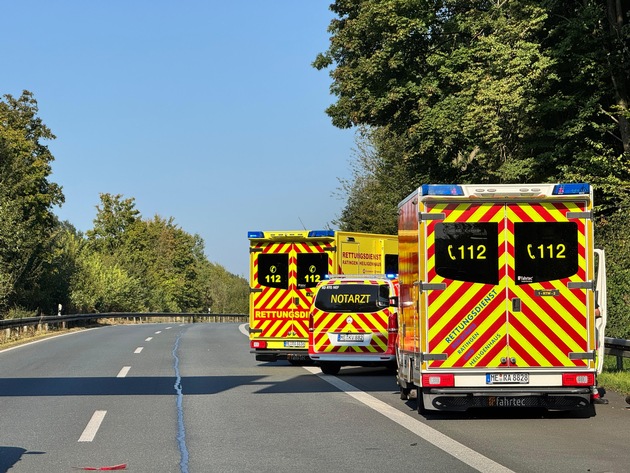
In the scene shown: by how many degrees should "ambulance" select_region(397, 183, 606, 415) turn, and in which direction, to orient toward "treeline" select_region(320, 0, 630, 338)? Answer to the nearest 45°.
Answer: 0° — it already faces it

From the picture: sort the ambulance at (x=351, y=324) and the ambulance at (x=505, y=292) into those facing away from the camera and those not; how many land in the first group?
2

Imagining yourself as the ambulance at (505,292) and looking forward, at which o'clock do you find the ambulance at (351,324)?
the ambulance at (351,324) is roughly at 11 o'clock from the ambulance at (505,292).

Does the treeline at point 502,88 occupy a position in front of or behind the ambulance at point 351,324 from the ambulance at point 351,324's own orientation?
in front

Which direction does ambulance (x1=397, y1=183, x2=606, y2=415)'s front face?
away from the camera

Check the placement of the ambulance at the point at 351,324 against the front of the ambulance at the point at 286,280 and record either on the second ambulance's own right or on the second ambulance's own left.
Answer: on the second ambulance's own right

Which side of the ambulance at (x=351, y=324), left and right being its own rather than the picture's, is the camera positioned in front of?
back

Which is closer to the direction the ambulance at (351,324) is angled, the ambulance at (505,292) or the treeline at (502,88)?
the treeline

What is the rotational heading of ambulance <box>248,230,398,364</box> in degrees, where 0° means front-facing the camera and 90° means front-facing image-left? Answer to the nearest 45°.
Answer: approximately 225°
